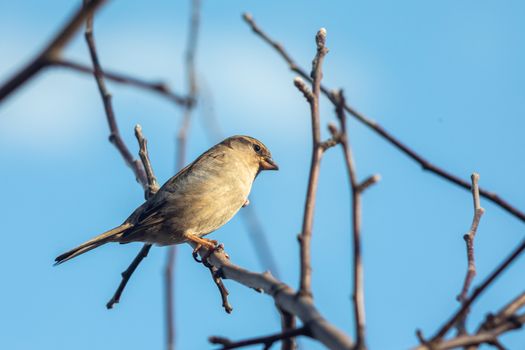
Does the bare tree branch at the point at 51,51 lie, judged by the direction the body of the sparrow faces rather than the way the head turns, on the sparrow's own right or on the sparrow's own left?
on the sparrow's own right

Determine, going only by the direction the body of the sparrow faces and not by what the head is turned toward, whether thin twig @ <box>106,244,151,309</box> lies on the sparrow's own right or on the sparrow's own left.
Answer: on the sparrow's own right

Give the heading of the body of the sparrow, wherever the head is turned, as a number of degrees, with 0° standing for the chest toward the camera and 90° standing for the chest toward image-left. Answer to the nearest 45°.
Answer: approximately 270°
